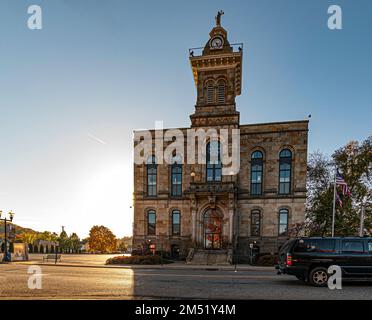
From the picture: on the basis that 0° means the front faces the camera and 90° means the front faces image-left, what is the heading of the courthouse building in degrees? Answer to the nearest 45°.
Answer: approximately 0°

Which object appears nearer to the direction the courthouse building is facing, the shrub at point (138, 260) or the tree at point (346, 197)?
the shrub

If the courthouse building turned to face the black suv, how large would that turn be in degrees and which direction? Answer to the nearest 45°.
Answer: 0° — it already faces it

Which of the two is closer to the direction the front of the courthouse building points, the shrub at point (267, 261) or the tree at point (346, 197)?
the shrub

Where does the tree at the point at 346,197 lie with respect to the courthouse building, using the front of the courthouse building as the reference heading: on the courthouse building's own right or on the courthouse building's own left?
on the courthouse building's own left

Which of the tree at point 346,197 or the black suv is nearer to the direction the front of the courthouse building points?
the black suv
